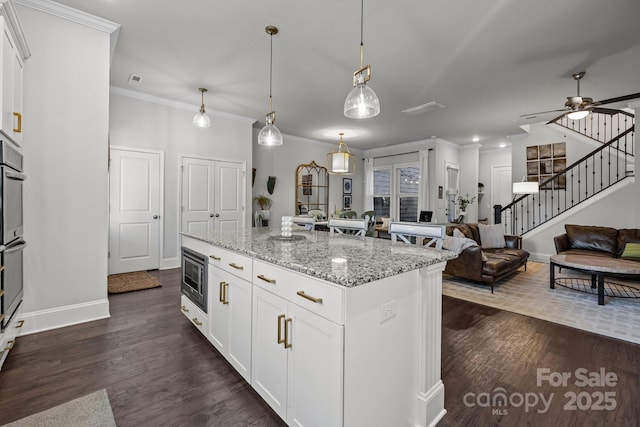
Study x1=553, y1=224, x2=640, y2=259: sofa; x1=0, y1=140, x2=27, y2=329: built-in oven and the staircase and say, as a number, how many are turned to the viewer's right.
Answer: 1

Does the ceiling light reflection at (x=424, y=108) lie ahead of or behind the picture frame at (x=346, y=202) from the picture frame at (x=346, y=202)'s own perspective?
ahead

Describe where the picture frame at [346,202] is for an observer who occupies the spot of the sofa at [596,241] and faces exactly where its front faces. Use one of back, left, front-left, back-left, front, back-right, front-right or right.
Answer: right

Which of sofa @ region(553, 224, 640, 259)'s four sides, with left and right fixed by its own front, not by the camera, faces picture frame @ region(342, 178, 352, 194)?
right

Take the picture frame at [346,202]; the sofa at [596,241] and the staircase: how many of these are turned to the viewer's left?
1

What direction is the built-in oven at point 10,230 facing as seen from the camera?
to the viewer's right

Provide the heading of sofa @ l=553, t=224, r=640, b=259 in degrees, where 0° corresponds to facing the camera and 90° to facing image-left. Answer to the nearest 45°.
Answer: approximately 0°

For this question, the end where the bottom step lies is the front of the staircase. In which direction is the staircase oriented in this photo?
to the viewer's left

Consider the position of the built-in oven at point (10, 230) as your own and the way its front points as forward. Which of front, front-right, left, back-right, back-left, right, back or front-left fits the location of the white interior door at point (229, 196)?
front-left

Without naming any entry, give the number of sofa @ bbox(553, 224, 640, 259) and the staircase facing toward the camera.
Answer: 1

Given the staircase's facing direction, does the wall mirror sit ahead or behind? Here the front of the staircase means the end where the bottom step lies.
ahead

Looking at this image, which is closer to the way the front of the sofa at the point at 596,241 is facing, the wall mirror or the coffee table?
the coffee table
